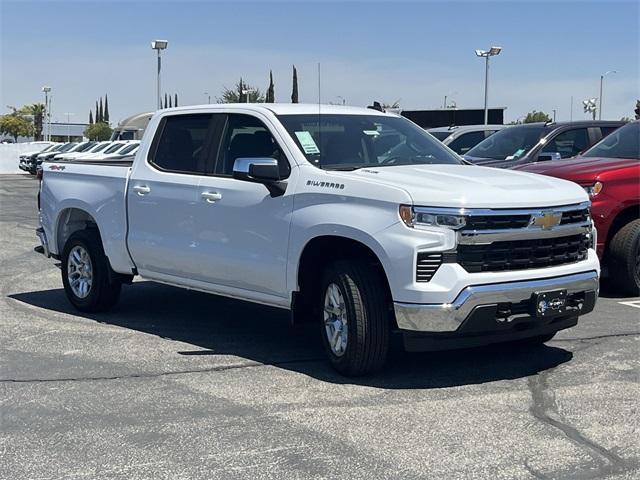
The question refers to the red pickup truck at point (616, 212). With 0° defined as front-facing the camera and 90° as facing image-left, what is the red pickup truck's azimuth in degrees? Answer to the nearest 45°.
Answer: approximately 45°

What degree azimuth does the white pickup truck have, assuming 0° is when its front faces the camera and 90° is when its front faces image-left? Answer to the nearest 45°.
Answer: approximately 315°

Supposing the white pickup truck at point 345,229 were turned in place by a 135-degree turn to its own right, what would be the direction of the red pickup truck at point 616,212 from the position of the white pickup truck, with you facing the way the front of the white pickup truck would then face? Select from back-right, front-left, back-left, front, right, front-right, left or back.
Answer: back-right
